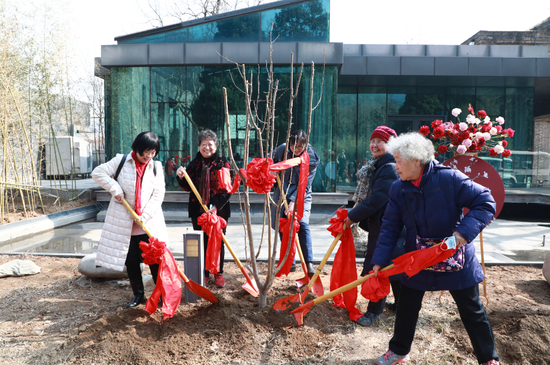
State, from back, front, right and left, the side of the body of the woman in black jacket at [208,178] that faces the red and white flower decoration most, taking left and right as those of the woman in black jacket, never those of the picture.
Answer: left

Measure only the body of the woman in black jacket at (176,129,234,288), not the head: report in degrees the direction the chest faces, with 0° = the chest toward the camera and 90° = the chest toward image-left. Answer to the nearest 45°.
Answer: approximately 0°

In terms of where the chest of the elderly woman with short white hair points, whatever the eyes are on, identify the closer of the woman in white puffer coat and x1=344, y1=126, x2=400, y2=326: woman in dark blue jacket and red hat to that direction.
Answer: the woman in white puffer coat

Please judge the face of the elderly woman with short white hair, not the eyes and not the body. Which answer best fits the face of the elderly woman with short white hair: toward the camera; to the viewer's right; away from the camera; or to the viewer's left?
to the viewer's left

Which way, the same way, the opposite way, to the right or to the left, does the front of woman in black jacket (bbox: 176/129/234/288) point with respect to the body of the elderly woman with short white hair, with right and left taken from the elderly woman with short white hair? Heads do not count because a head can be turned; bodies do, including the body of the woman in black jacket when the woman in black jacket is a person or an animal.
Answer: to the left

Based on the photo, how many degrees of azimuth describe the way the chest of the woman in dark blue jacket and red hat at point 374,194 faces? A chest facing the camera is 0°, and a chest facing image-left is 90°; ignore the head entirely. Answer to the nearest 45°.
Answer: approximately 45°

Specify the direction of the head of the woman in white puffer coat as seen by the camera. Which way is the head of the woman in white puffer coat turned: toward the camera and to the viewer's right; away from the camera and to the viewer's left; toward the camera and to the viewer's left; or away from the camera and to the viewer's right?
toward the camera and to the viewer's right

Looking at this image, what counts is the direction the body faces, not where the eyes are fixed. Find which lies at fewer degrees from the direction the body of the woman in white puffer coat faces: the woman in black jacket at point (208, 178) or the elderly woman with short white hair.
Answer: the elderly woman with short white hair
